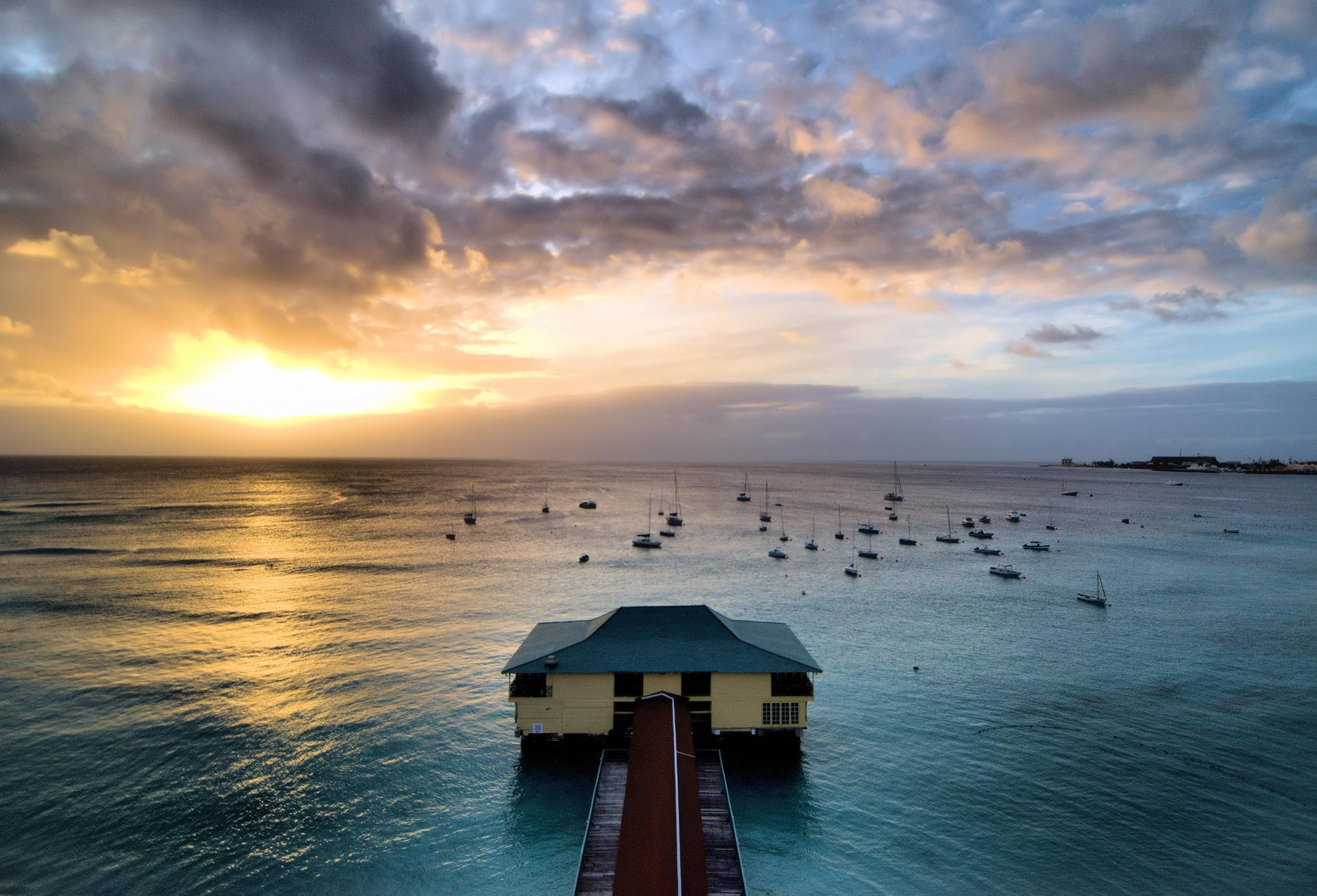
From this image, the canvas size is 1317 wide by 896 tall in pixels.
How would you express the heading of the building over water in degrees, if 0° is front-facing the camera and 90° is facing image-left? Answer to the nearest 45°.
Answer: approximately 0°
